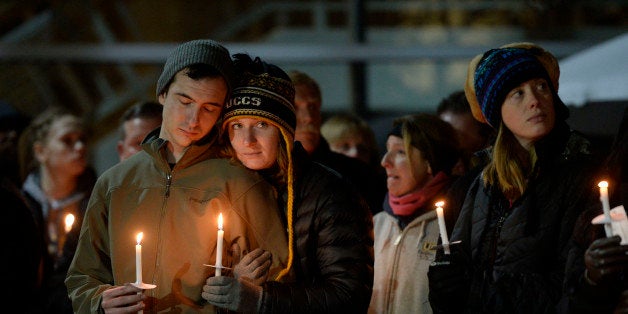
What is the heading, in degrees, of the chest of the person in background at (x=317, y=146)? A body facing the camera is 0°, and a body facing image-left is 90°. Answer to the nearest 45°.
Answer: approximately 0°

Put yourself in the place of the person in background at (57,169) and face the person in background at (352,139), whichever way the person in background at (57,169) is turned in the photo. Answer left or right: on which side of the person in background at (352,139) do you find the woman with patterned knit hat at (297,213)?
right

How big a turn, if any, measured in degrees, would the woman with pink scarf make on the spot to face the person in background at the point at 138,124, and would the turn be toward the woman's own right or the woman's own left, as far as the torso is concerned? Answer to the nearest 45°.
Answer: approximately 45° to the woman's own right

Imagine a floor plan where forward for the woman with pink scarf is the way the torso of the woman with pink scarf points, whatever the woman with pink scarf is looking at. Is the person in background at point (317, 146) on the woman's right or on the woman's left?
on the woman's right

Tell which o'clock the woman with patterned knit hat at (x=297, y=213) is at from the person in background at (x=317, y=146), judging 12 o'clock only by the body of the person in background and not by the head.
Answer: The woman with patterned knit hat is roughly at 12 o'clock from the person in background.

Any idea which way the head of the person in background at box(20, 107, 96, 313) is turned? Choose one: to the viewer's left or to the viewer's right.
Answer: to the viewer's right

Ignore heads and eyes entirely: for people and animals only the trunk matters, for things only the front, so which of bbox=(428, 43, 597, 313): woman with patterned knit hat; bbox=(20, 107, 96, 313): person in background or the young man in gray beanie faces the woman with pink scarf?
the person in background

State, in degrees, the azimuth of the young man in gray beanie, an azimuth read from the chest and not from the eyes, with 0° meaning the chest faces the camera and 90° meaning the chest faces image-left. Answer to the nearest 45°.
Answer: approximately 0°

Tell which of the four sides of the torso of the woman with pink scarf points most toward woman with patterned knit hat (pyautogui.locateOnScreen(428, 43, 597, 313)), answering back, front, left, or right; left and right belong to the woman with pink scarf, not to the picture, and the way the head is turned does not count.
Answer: left
